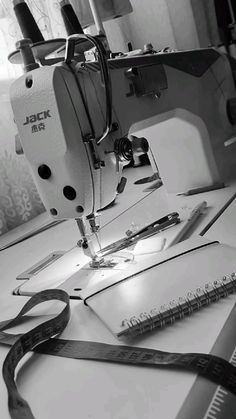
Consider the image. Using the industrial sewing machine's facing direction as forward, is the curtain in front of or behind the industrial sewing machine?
behind

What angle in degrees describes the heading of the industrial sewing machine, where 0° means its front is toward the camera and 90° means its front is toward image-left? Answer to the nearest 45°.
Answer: approximately 315°
